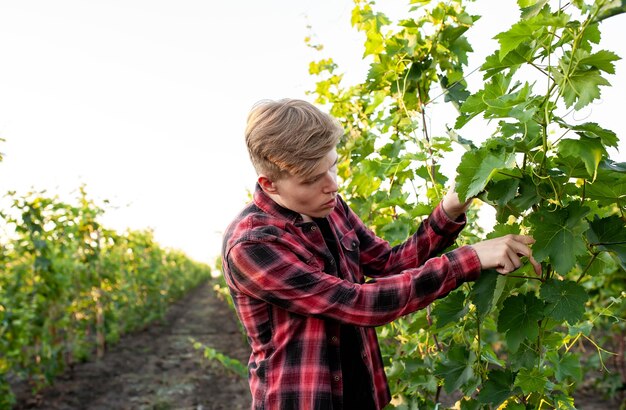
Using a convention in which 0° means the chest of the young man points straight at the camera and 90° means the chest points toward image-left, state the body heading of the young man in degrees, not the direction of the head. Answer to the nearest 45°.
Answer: approximately 315°
